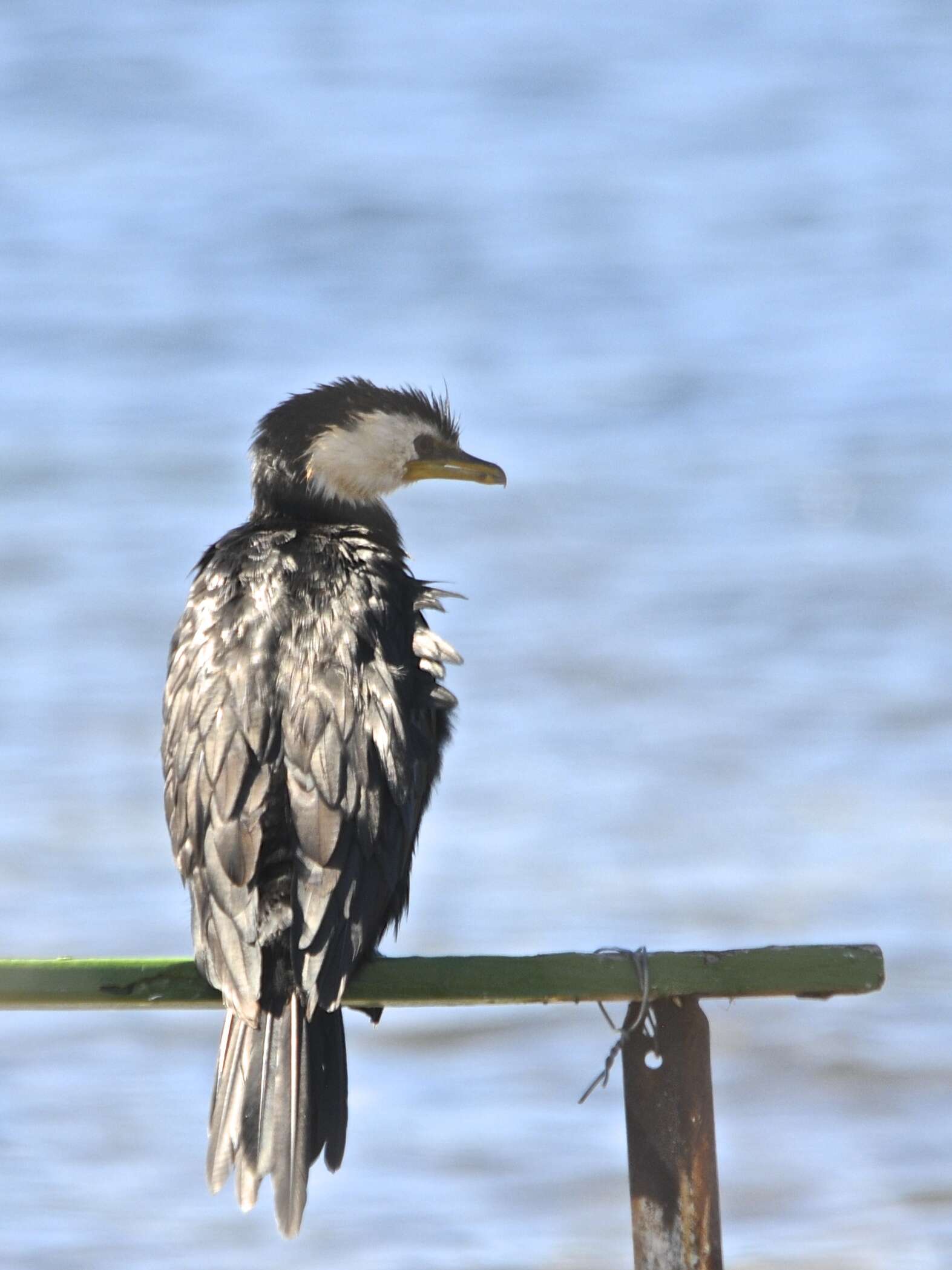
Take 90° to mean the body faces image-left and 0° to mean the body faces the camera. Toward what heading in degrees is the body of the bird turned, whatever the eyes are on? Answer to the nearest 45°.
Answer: approximately 225°

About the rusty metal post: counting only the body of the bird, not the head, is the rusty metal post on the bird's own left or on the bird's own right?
on the bird's own right
